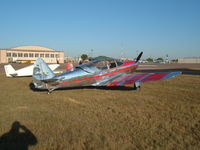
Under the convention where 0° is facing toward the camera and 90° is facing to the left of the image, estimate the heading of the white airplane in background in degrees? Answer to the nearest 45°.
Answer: approximately 270°

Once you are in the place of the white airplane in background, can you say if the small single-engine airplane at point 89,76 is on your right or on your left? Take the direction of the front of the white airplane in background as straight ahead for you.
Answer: on your right

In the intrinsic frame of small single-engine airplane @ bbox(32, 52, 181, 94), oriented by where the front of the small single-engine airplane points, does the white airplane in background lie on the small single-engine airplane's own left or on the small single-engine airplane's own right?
on the small single-engine airplane's own left
